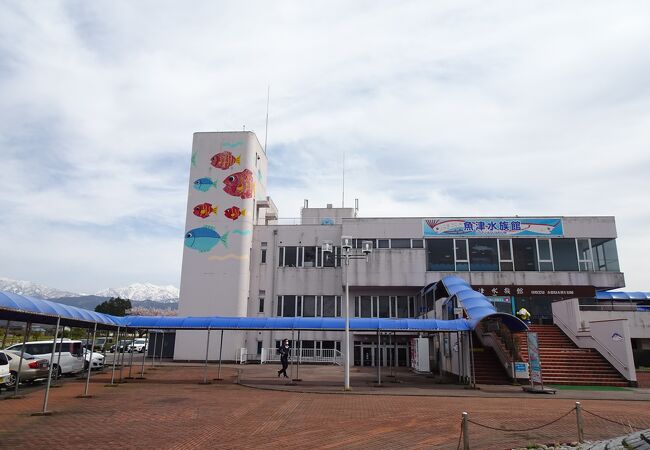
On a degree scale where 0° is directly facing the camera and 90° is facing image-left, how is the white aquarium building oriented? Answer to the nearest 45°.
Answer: approximately 0°

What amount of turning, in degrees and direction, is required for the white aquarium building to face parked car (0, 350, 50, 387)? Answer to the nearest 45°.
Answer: approximately 45° to its right

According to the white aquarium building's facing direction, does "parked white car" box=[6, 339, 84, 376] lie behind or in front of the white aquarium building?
in front

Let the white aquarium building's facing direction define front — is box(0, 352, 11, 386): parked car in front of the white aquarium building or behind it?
in front
